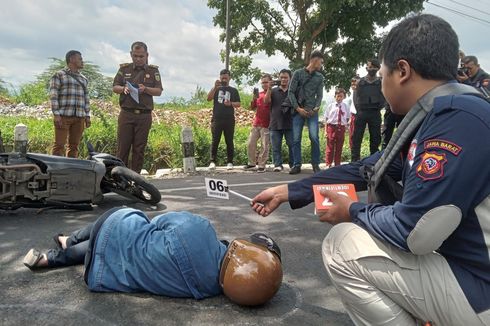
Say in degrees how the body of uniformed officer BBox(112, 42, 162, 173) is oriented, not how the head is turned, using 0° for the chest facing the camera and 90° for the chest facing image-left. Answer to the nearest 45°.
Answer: approximately 0°

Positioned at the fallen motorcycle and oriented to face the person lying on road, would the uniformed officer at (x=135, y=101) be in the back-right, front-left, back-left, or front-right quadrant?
back-left

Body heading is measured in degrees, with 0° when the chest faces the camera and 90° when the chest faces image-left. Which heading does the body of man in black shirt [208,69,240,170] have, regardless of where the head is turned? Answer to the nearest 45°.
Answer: approximately 0°

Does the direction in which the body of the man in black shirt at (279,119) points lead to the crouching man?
yes

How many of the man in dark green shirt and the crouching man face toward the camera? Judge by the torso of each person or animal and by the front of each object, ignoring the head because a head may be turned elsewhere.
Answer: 1

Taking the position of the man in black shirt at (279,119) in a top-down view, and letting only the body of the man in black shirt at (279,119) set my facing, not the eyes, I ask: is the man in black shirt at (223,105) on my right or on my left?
on my right

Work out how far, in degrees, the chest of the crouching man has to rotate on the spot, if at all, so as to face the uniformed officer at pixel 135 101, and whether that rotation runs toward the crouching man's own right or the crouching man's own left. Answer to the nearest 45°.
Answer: approximately 45° to the crouching man's own right

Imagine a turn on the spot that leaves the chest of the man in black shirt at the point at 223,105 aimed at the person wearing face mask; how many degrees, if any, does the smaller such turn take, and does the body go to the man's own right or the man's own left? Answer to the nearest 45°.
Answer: approximately 90° to the man's own left

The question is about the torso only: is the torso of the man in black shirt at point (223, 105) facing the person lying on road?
yes

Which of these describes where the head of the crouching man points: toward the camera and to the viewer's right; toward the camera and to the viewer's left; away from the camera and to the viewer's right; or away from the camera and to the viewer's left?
away from the camera and to the viewer's left
